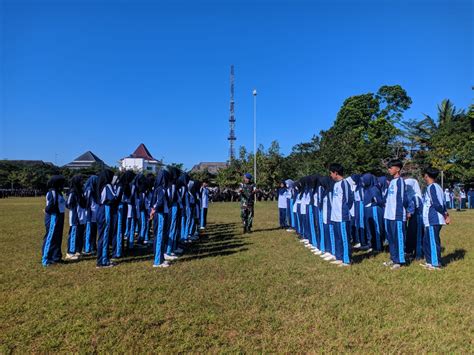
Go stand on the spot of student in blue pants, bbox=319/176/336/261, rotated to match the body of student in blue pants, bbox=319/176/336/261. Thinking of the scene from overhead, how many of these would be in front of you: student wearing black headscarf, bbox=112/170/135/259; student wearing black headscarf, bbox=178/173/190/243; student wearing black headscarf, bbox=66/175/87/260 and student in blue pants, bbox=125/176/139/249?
4

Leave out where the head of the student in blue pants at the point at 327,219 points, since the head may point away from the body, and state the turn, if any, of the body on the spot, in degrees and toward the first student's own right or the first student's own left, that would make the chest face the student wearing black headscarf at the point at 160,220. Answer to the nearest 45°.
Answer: approximately 45° to the first student's own left

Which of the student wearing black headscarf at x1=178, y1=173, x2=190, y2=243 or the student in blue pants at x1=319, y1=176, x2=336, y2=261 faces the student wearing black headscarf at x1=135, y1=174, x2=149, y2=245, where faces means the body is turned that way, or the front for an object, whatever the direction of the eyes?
the student in blue pants

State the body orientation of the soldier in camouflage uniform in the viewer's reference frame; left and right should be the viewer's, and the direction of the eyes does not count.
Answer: facing the viewer

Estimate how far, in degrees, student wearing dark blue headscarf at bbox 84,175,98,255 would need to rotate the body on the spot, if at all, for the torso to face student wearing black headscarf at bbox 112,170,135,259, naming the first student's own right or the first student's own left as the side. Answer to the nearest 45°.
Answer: approximately 45° to the first student's own right

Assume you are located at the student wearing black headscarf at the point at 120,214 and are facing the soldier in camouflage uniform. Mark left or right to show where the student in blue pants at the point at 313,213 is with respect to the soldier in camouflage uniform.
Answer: right

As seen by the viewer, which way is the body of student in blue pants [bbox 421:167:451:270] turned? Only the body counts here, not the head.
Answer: to the viewer's left

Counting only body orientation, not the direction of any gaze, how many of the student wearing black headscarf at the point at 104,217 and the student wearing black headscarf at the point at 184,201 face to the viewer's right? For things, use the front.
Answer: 2

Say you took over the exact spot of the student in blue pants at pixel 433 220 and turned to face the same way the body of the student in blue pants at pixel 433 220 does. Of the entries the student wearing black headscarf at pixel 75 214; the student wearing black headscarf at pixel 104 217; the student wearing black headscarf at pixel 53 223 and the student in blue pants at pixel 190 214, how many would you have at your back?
0

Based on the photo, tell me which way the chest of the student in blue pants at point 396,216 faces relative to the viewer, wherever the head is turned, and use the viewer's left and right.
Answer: facing the viewer and to the left of the viewer

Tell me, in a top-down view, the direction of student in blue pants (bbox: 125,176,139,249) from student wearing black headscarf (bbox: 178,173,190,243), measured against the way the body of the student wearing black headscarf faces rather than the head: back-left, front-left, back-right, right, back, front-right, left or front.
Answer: back

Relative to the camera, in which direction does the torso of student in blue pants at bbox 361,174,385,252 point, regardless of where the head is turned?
to the viewer's left

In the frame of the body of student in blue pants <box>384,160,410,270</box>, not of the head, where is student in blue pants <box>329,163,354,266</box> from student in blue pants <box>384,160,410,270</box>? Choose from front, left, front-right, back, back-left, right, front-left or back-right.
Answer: front-right

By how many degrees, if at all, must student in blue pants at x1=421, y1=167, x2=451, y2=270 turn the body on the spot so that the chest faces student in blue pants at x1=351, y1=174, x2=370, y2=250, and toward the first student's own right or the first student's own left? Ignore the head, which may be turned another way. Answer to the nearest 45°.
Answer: approximately 45° to the first student's own right

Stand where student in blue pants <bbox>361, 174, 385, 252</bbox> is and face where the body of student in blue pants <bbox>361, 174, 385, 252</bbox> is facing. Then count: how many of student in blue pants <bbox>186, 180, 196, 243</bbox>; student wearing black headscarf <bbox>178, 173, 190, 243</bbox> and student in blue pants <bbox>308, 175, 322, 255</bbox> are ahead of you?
3

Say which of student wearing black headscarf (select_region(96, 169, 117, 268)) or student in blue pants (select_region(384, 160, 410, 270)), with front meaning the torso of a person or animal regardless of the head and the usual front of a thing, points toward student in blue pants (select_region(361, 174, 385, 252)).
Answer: the student wearing black headscarf

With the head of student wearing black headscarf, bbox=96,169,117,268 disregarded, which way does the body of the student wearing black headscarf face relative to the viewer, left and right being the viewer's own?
facing to the right of the viewer

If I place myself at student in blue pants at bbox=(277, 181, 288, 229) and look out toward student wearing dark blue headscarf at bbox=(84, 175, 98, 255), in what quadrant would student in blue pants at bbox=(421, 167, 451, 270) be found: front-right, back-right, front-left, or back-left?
front-left

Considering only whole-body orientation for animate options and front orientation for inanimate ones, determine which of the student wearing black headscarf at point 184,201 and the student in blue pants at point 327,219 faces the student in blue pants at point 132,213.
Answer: the student in blue pants at point 327,219

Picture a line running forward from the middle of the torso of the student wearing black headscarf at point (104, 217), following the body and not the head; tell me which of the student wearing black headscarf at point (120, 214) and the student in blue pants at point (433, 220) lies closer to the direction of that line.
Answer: the student in blue pants

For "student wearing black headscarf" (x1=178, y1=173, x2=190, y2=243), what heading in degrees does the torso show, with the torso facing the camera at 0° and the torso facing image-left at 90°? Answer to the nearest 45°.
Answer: approximately 270°
